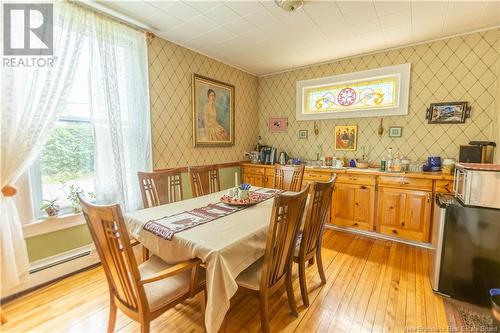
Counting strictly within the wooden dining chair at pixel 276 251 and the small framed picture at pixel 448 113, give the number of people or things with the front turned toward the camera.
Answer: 1

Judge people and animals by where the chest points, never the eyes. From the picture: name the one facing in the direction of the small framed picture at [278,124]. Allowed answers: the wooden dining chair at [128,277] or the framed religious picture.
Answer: the wooden dining chair

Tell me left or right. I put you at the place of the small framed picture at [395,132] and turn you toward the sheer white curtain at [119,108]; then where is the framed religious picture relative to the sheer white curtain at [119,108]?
right

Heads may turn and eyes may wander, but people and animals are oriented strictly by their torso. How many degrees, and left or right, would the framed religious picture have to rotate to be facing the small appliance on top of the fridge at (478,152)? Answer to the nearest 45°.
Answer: approximately 45° to its left

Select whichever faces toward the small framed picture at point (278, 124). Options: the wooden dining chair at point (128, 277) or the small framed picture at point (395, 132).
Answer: the wooden dining chair

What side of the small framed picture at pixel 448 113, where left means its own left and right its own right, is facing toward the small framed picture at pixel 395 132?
right

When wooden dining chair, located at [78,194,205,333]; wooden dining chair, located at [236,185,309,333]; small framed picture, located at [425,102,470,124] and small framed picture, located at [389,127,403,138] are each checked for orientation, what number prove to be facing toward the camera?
2

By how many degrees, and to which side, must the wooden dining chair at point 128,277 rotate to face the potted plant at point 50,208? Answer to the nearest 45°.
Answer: approximately 90° to its left

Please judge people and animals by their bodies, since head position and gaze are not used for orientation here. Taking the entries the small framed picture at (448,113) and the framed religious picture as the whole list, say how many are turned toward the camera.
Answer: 2

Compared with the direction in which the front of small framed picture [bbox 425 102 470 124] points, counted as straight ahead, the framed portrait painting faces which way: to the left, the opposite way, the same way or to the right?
to the left

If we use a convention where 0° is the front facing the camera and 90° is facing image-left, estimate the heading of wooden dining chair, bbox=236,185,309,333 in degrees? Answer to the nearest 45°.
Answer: approximately 135°
